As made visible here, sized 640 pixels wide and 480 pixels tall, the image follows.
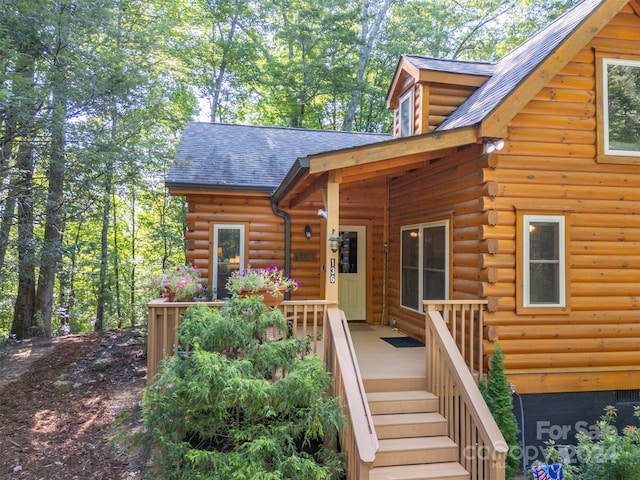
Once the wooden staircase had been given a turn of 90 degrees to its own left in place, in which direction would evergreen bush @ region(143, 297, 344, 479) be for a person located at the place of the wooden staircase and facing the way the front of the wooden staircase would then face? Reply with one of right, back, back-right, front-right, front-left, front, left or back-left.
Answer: back-right

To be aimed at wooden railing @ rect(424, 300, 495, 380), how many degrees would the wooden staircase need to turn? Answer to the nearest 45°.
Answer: approximately 135° to its left

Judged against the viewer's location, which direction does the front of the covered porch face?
facing the viewer

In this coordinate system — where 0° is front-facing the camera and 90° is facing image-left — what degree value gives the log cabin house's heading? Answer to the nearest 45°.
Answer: approximately 0°

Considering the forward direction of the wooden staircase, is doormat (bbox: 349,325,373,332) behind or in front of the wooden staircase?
behind

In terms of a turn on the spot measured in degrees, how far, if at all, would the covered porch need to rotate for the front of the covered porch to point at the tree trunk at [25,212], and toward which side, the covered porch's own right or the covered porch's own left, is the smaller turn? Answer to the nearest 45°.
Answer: approximately 135° to the covered porch's own right
